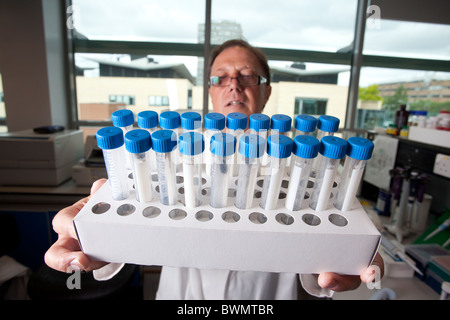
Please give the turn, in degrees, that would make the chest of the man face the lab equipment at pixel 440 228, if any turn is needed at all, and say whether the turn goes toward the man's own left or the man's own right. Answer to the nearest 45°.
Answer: approximately 90° to the man's own left

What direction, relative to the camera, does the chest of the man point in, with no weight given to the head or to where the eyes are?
toward the camera

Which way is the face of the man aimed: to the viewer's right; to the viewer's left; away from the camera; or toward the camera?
toward the camera

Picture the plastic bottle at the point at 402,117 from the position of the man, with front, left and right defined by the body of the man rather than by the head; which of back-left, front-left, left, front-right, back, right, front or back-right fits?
back-left
